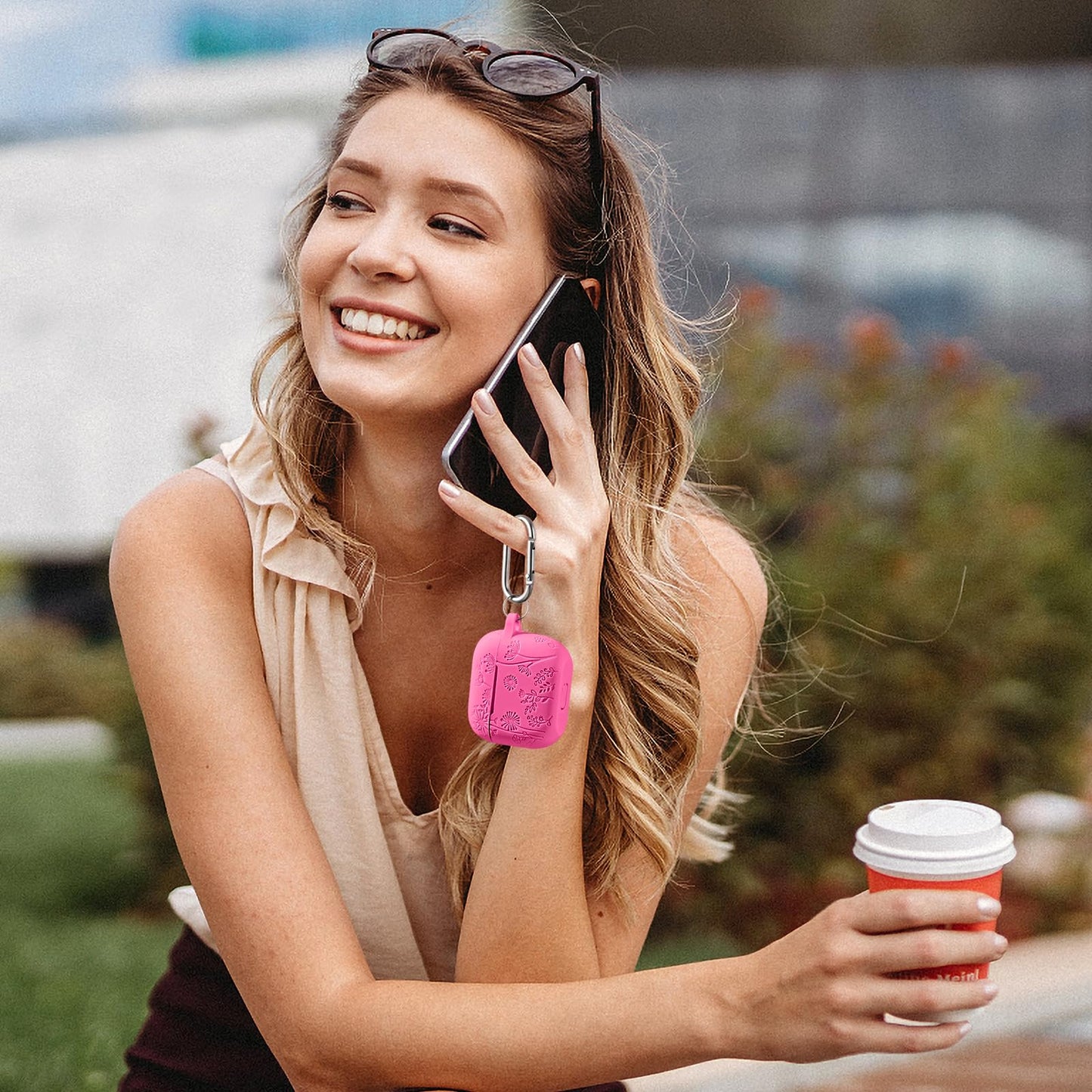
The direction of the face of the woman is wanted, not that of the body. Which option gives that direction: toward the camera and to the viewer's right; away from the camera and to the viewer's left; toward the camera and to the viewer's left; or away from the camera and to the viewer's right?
toward the camera and to the viewer's left

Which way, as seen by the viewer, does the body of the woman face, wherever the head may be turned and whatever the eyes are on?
toward the camera

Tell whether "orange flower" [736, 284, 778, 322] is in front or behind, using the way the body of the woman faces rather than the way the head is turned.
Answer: behind

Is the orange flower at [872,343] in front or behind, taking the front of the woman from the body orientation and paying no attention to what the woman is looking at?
behind

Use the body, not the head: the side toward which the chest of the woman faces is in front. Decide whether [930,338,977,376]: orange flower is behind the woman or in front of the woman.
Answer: behind
